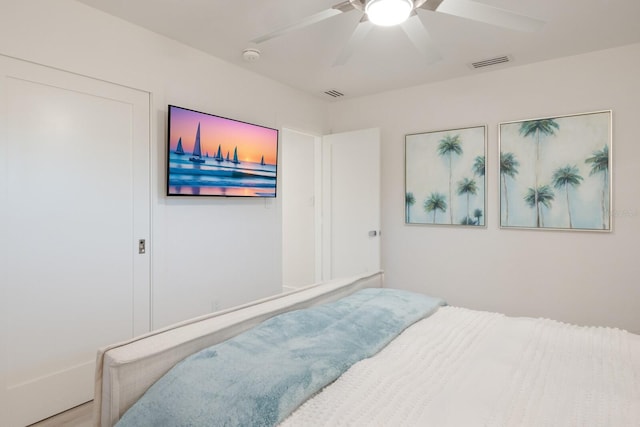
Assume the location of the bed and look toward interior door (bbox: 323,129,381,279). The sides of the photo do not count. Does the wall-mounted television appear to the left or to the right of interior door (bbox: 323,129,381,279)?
left

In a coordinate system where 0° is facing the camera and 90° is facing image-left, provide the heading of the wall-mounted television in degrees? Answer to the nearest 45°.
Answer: approximately 315°

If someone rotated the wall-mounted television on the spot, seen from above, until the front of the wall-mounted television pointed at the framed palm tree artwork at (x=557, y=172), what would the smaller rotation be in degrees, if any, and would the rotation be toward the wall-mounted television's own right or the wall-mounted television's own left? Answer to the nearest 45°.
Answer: approximately 45° to the wall-mounted television's own left

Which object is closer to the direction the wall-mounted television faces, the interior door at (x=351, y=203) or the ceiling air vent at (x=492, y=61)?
the ceiling air vent

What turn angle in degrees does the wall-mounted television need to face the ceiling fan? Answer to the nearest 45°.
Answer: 0° — it already faces it

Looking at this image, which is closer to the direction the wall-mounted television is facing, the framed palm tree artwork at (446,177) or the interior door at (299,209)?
the framed palm tree artwork

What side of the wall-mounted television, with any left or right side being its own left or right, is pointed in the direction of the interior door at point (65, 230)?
right

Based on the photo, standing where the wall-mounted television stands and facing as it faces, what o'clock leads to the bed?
The bed is roughly at 1 o'clock from the wall-mounted television.

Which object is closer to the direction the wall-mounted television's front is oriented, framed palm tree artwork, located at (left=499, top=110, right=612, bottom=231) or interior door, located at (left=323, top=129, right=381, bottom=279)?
the framed palm tree artwork
